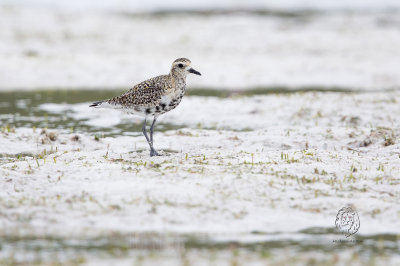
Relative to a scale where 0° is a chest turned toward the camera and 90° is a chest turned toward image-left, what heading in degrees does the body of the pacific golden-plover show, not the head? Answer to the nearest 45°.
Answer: approximately 270°
